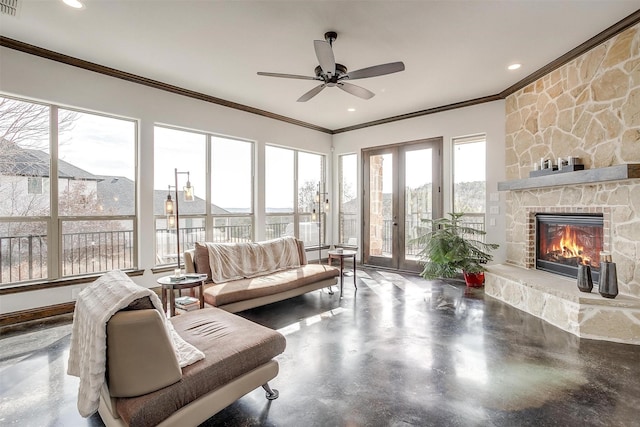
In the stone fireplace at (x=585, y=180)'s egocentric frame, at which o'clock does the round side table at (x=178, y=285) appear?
The round side table is roughly at 12 o'clock from the stone fireplace.

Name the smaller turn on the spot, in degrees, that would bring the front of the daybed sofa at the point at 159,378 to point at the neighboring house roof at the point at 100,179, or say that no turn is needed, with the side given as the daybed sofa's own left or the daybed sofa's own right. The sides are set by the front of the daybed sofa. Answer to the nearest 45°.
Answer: approximately 45° to the daybed sofa's own left

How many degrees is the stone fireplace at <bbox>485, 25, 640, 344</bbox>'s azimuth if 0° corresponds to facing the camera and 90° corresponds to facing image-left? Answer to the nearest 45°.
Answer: approximately 45°

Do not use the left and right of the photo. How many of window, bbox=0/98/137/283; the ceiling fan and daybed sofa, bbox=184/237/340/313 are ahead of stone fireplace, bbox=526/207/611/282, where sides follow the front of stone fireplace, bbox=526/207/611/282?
3

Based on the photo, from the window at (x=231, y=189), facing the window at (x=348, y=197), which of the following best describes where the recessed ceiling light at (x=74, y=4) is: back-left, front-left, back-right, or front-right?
back-right

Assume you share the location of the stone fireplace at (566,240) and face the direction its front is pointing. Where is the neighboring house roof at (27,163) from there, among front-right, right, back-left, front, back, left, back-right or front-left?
front

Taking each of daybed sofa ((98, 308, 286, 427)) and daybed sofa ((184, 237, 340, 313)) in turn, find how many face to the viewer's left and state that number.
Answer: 0

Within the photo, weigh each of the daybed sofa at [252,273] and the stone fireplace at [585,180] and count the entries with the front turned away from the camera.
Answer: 0

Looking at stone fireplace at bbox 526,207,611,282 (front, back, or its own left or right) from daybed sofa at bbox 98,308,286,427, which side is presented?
front

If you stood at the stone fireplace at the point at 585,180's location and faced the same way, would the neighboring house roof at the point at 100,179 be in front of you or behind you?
in front

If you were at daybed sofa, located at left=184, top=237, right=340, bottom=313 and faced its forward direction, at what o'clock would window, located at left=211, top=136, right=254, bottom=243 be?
The window is roughly at 7 o'clock from the daybed sofa.

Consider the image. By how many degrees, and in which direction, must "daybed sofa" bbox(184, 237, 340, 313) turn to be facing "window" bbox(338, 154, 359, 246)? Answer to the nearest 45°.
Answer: approximately 90° to its left

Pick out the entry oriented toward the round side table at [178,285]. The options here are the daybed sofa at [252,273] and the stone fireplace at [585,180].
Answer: the stone fireplace

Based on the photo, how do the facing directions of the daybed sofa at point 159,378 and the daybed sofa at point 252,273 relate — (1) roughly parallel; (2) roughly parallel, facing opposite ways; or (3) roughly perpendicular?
roughly perpendicular

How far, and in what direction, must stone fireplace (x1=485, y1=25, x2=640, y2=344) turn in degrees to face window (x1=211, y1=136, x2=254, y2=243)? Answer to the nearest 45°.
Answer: approximately 45° to its right

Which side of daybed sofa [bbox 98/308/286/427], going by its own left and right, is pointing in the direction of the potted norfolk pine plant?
front
